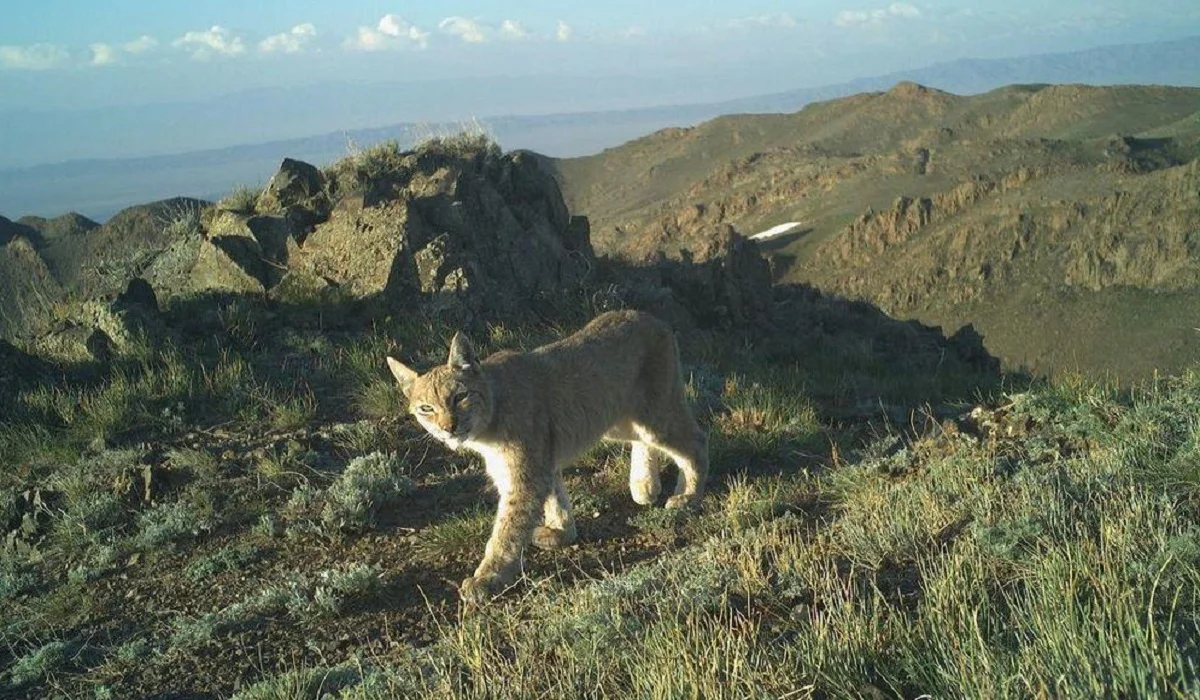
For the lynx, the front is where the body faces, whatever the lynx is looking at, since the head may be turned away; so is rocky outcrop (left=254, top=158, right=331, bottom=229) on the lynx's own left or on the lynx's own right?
on the lynx's own right

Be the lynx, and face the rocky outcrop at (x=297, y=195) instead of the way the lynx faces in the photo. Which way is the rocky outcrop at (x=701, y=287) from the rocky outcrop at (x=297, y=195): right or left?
right

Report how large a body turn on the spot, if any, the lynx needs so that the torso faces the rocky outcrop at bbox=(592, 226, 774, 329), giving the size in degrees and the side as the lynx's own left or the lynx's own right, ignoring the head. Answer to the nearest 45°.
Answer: approximately 135° to the lynx's own right

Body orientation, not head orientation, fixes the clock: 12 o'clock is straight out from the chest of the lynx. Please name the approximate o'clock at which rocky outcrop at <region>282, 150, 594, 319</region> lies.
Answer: The rocky outcrop is roughly at 4 o'clock from the lynx.

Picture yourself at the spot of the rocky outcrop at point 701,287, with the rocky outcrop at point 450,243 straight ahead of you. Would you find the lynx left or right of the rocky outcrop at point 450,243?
left

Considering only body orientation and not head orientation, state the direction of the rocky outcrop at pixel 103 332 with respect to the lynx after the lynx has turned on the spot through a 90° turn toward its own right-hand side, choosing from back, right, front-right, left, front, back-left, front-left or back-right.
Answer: front

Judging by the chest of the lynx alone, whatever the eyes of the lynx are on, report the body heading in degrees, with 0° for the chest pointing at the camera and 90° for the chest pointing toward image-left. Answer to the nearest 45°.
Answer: approximately 45°
